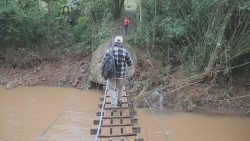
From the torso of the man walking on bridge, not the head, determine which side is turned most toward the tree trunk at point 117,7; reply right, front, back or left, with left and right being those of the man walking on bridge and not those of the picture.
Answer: front

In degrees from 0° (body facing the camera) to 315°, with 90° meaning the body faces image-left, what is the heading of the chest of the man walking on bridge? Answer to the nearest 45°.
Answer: approximately 180°
